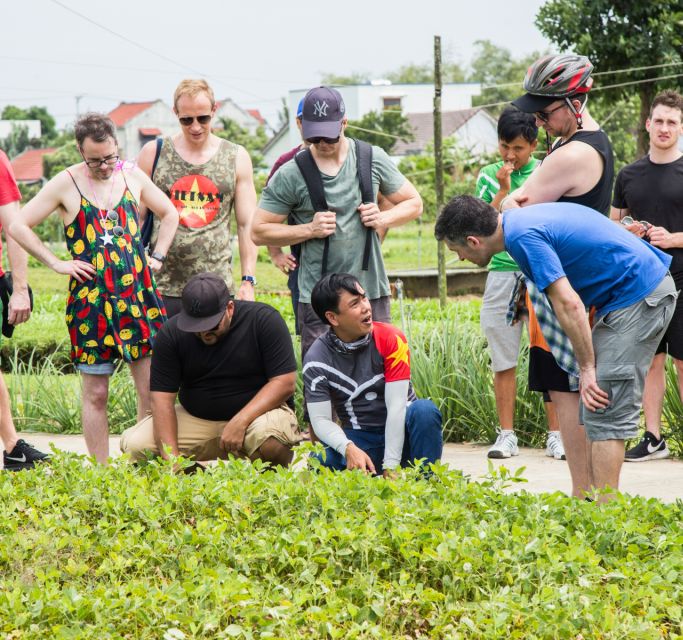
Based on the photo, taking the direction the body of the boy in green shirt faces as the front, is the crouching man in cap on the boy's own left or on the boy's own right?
on the boy's own right

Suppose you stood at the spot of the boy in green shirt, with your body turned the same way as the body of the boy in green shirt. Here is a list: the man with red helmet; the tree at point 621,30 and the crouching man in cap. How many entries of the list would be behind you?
1

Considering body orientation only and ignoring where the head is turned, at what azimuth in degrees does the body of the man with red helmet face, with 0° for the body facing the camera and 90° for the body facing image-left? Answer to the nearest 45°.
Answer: approximately 90°

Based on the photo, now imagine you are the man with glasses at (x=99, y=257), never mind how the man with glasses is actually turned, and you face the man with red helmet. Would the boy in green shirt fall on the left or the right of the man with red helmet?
left

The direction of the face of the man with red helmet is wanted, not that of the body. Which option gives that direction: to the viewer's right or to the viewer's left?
to the viewer's left
